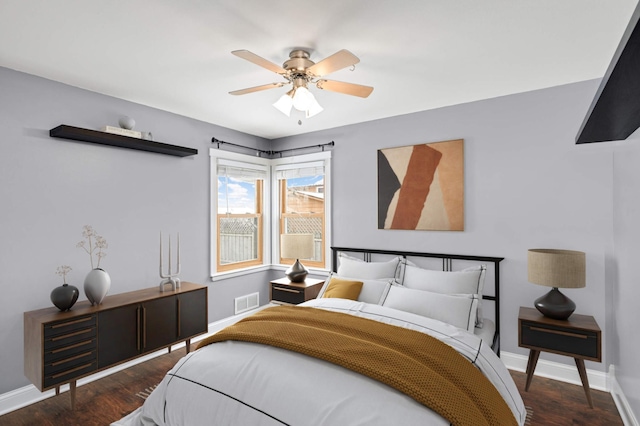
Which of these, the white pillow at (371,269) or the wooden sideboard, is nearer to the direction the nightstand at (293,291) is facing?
the wooden sideboard

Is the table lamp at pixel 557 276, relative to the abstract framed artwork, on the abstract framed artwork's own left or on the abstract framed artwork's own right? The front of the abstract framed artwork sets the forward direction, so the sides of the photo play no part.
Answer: on the abstract framed artwork's own left

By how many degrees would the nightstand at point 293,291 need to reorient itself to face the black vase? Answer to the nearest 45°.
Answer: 0° — it already faces it

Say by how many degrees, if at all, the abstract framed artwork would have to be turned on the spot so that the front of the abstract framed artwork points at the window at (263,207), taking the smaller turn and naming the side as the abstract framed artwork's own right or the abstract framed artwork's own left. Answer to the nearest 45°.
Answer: approximately 45° to the abstract framed artwork's own right

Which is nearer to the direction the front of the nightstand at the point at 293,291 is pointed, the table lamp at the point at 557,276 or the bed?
the bed

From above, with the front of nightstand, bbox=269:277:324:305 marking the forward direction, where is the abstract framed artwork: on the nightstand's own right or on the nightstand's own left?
on the nightstand's own left

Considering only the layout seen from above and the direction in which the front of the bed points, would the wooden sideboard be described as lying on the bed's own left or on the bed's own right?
on the bed's own right

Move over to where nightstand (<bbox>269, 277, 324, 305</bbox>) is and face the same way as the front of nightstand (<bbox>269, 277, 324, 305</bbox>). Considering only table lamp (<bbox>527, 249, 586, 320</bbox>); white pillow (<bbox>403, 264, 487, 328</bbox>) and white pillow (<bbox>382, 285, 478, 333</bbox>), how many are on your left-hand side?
3
